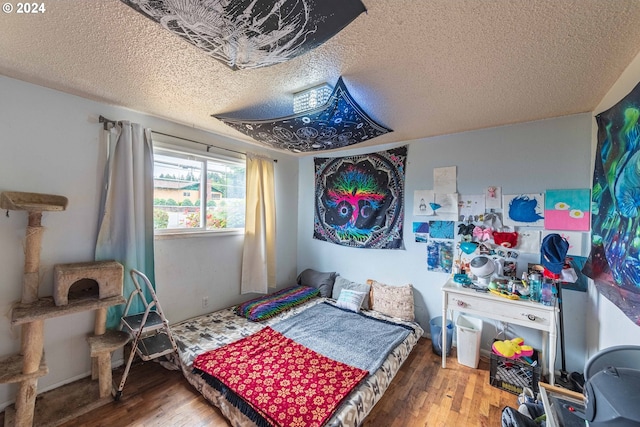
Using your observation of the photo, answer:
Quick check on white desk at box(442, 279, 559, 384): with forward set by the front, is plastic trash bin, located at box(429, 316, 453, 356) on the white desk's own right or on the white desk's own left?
on the white desk's own right

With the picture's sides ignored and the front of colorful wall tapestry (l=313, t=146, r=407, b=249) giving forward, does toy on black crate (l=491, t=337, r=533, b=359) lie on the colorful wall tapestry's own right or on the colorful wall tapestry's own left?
on the colorful wall tapestry's own left

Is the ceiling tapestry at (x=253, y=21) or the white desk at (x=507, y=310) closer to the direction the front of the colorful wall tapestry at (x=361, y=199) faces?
the ceiling tapestry

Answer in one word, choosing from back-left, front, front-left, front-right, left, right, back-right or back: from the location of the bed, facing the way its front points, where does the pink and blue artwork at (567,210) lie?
back-left

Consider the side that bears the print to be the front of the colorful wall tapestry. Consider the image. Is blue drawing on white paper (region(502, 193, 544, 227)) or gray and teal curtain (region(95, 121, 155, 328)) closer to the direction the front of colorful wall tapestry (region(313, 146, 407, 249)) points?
the gray and teal curtain

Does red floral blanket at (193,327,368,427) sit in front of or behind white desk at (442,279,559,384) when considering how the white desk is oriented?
in front

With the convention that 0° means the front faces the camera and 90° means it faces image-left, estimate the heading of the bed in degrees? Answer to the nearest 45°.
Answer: approximately 45°

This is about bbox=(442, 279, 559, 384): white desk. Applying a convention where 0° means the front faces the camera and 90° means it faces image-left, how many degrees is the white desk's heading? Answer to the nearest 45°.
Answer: approximately 45°

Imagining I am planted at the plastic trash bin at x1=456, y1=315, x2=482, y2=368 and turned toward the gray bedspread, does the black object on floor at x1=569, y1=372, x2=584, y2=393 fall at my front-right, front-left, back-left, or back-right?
back-left

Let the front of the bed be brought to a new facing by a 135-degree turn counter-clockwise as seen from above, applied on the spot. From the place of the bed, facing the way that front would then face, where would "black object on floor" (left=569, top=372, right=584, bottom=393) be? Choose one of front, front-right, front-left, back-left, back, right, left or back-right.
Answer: front

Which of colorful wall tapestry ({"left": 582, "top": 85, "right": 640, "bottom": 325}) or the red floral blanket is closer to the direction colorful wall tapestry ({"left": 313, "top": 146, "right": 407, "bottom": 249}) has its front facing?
the red floral blanket
